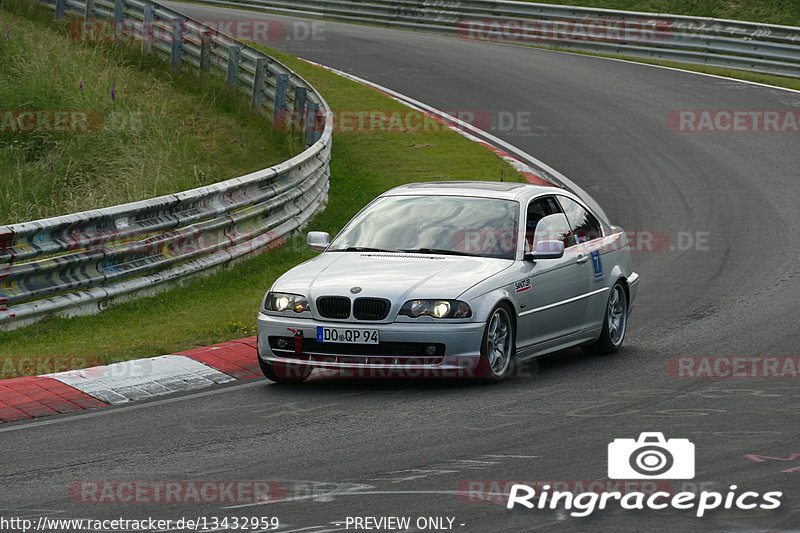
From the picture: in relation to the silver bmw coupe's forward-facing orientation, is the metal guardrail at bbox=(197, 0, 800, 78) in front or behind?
behind

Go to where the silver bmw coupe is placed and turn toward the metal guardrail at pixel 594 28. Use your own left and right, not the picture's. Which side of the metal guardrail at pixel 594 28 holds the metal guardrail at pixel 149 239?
left

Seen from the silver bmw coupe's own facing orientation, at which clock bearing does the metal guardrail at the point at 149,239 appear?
The metal guardrail is roughly at 3 o'clock from the silver bmw coupe.

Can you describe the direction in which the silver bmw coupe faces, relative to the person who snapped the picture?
facing the viewer and to the left of the viewer
